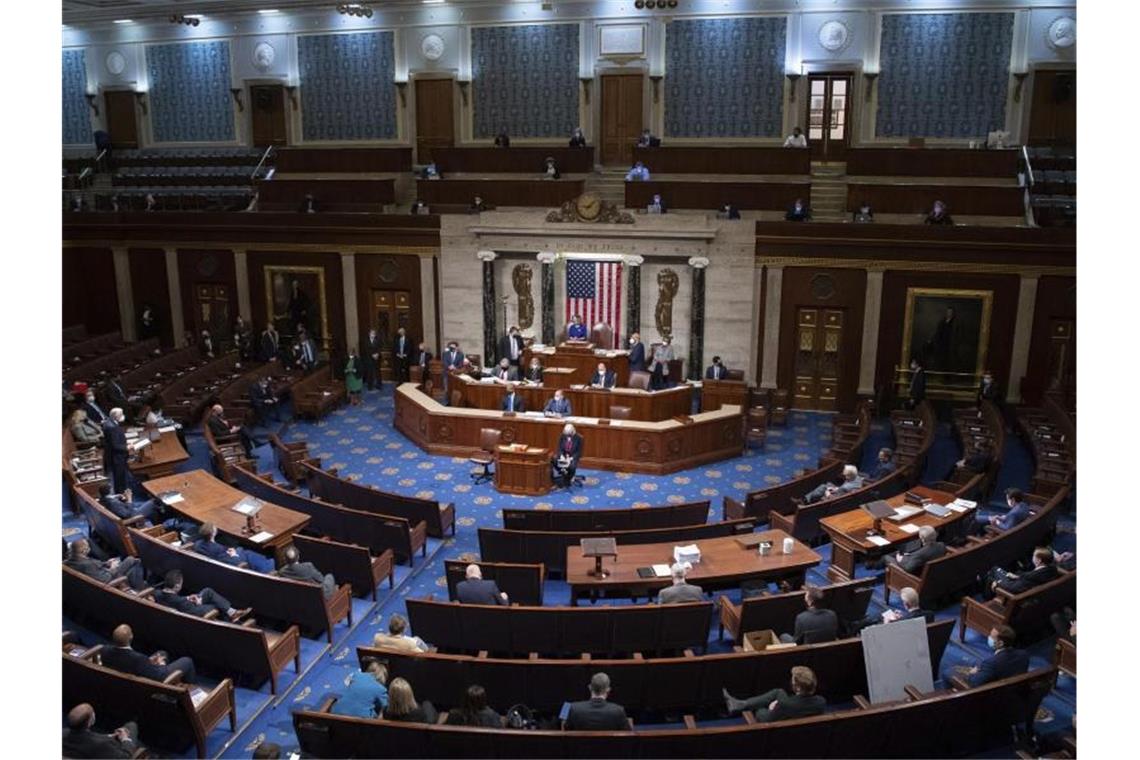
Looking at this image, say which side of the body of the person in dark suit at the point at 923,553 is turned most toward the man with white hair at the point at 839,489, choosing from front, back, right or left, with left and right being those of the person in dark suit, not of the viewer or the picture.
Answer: front

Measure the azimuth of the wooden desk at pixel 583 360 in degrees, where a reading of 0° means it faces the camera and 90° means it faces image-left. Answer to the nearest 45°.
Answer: approximately 0°

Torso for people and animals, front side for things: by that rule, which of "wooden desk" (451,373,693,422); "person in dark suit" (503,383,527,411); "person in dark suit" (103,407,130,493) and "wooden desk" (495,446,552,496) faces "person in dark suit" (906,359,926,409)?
"person in dark suit" (103,407,130,493)

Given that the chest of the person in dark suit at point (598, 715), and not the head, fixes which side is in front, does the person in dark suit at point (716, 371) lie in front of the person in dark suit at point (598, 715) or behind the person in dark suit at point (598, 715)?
in front

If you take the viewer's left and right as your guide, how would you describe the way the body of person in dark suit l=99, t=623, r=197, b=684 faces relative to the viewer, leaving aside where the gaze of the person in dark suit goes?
facing away from the viewer and to the right of the viewer

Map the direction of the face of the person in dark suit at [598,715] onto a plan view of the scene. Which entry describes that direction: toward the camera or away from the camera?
away from the camera

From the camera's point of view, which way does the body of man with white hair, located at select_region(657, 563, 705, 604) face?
away from the camera

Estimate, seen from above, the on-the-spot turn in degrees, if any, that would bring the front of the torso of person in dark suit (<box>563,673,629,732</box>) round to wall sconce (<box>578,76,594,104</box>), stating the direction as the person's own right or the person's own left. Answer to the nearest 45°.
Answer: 0° — they already face it

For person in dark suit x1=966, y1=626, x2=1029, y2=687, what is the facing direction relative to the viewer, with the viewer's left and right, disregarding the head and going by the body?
facing away from the viewer and to the left of the viewer

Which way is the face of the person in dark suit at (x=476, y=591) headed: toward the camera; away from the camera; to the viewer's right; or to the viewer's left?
away from the camera

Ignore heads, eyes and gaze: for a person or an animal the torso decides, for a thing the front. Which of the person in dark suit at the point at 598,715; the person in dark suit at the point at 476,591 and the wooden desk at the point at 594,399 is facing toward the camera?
the wooden desk

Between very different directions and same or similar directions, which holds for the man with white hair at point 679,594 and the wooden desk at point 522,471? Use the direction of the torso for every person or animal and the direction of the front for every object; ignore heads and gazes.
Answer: very different directions

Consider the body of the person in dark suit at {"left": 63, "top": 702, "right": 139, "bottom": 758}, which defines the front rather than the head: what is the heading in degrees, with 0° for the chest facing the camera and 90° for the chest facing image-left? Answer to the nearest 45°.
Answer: approximately 225°

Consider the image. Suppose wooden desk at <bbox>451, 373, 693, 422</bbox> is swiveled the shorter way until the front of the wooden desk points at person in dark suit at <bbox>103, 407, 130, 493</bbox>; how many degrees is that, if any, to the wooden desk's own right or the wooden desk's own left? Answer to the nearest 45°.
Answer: approximately 45° to the wooden desk's own right

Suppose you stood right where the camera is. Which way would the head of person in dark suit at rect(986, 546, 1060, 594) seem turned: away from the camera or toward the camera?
away from the camera

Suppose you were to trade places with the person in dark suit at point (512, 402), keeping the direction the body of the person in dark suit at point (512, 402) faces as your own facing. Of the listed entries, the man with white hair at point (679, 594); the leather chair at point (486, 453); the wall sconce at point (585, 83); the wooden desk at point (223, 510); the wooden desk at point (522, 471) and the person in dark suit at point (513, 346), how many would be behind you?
2
